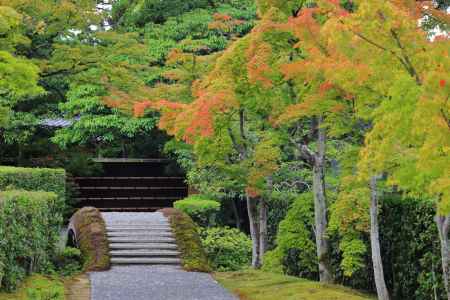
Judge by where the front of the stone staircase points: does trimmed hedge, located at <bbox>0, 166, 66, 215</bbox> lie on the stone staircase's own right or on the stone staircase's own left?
on the stone staircase's own right

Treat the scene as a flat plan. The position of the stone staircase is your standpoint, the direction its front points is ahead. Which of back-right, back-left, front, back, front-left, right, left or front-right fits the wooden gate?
back

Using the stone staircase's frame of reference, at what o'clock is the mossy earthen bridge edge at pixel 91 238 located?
The mossy earthen bridge edge is roughly at 3 o'clock from the stone staircase.

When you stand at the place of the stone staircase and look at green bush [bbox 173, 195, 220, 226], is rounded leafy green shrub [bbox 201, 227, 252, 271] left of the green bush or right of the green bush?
right

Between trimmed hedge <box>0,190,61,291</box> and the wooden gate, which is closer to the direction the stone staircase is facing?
the trimmed hedge

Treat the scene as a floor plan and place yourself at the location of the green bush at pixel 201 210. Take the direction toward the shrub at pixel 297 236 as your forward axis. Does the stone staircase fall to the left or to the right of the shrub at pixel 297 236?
right

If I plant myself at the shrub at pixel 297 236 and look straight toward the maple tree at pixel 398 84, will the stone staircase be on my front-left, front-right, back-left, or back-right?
back-right

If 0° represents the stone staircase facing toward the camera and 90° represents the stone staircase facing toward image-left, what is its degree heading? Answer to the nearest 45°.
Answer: approximately 0°

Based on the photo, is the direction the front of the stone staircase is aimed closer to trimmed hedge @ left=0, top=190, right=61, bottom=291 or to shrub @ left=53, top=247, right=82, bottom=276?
the trimmed hedge

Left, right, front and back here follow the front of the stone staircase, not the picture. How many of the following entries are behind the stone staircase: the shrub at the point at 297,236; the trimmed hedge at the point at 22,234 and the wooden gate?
1

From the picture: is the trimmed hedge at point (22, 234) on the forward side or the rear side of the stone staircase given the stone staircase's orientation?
on the forward side
